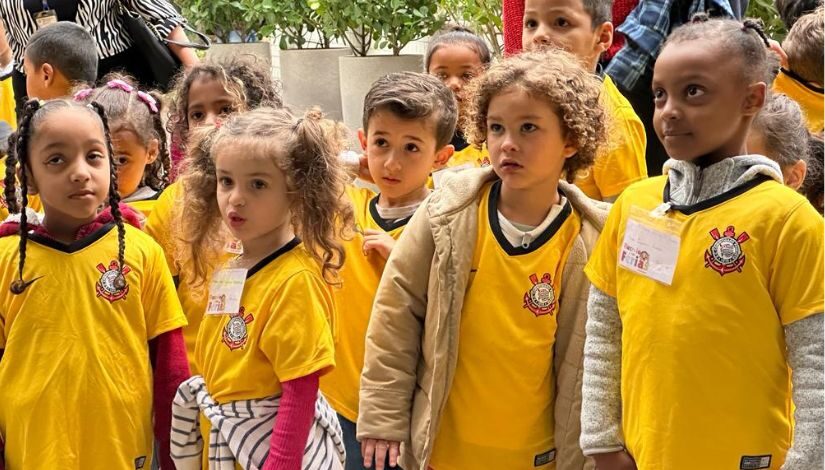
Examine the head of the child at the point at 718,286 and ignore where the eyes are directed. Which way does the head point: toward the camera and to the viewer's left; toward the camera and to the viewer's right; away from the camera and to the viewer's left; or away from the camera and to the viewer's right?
toward the camera and to the viewer's left

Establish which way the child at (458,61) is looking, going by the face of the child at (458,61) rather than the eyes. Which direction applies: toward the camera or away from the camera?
toward the camera

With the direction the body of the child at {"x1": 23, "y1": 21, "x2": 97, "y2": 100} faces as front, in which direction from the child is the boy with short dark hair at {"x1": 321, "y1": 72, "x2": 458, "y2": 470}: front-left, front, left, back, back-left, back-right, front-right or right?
back

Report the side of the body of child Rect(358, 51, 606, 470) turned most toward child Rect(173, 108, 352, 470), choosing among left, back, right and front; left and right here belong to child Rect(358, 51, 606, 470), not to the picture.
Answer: right

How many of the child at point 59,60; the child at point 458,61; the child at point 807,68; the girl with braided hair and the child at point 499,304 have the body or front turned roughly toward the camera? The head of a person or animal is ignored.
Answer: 3

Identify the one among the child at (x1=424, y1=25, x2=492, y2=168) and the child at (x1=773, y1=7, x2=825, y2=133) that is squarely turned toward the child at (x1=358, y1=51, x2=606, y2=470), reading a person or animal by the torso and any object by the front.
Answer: the child at (x1=424, y1=25, x2=492, y2=168)

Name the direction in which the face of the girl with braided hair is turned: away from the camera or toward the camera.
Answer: toward the camera

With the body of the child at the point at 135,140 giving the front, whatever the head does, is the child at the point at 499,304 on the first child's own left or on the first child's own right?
on the first child's own left

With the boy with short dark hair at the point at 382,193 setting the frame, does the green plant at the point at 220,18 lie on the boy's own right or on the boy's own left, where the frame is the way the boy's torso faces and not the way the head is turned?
on the boy's own right

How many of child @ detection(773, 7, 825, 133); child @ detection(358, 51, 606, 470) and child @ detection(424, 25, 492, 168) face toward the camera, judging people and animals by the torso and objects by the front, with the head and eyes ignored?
2

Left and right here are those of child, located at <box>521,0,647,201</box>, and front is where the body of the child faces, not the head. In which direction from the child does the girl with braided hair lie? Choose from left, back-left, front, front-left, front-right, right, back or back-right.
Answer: front

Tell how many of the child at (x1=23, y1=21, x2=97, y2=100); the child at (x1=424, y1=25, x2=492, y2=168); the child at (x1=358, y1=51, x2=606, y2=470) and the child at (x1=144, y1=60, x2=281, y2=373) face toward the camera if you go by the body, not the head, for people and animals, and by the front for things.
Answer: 3

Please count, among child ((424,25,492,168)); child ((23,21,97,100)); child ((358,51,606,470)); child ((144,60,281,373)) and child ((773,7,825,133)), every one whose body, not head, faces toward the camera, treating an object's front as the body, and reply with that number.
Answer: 3

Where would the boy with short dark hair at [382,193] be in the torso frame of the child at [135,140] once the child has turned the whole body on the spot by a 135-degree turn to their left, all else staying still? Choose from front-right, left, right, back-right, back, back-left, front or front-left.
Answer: front-right

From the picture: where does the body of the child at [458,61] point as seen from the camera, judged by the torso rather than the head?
toward the camera

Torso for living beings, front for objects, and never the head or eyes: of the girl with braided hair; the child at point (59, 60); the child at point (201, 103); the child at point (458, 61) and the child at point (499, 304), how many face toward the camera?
4

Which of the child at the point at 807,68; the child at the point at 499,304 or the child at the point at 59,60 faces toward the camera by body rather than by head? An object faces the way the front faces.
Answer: the child at the point at 499,304

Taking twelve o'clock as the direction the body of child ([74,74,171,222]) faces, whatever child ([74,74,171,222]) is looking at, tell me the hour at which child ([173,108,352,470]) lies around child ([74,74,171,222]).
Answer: child ([173,108,352,470]) is roughly at 10 o'clock from child ([74,74,171,222]).
